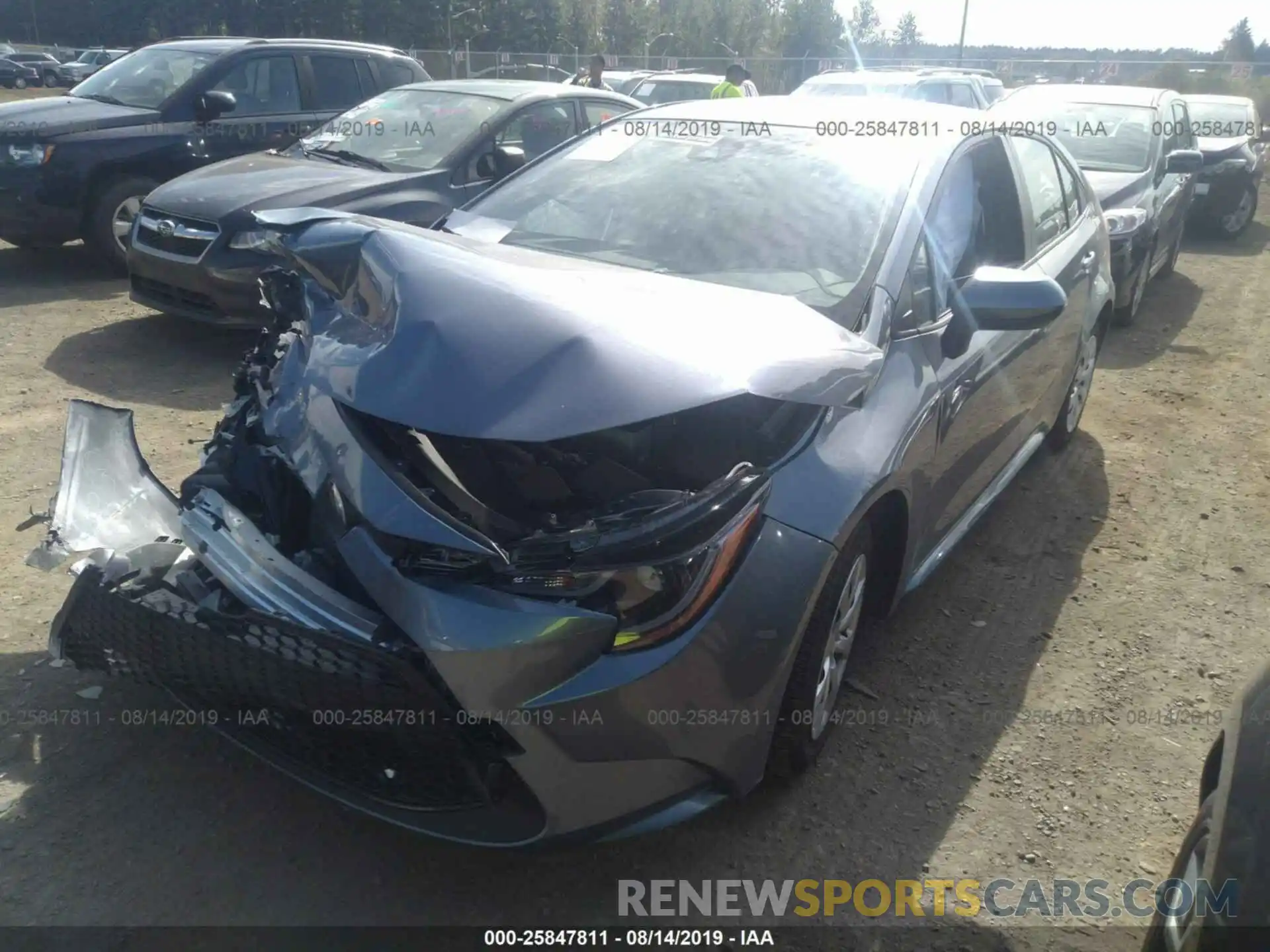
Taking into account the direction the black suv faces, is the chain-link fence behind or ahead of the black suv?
behind

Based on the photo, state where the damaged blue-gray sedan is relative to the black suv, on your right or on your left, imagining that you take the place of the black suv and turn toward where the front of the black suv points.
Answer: on your left

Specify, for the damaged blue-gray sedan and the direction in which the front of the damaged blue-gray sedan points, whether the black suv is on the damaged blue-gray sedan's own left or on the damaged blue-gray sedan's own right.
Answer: on the damaged blue-gray sedan's own right

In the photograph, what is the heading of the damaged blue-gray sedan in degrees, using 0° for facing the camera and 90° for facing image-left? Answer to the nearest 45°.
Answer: approximately 45°

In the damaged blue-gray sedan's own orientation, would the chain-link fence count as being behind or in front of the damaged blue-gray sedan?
behind

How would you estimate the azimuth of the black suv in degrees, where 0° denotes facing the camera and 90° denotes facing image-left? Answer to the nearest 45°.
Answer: approximately 45°

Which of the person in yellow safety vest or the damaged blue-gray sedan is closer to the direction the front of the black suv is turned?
the damaged blue-gray sedan

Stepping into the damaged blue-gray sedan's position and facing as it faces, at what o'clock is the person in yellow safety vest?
The person in yellow safety vest is roughly at 5 o'clock from the damaged blue-gray sedan.
